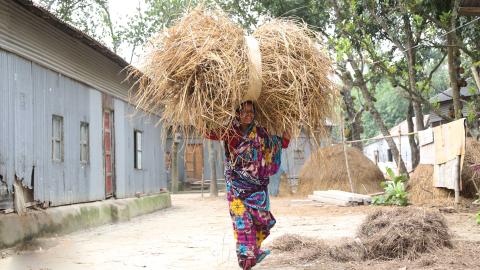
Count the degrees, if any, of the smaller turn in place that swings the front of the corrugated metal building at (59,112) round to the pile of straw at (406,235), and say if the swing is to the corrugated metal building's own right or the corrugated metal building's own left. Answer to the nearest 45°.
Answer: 0° — it already faces it

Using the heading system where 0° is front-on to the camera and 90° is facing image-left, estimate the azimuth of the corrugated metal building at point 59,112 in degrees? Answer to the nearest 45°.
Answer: approximately 315°

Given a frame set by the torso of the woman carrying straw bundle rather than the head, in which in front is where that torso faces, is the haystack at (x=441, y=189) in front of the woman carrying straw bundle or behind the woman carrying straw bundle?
behind

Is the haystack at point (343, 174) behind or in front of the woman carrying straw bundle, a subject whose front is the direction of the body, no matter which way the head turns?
behind

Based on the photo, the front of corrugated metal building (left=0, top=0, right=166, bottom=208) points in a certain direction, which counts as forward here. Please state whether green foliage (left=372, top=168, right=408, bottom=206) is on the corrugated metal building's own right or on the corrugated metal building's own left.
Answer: on the corrugated metal building's own left

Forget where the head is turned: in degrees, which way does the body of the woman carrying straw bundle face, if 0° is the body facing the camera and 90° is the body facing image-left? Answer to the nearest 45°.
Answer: approximately 0°

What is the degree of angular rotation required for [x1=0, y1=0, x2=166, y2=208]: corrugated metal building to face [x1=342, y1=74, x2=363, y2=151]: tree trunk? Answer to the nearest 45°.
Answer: approximately 90° to its left

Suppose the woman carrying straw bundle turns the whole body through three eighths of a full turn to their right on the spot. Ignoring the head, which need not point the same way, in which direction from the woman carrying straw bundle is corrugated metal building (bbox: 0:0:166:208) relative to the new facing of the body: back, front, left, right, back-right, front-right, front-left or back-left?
front

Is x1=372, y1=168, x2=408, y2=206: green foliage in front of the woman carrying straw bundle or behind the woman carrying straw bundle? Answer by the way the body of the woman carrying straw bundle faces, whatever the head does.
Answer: behind

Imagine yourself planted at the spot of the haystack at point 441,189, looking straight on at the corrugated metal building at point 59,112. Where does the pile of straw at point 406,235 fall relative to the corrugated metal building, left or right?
left
